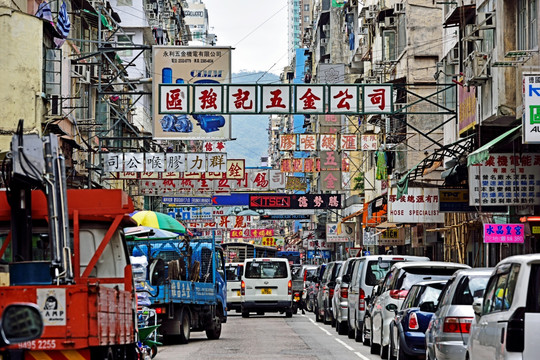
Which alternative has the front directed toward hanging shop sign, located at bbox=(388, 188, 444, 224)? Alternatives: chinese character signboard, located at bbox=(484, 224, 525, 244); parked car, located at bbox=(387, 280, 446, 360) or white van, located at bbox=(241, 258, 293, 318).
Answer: the parked car

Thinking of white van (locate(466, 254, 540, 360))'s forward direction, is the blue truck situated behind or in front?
in front

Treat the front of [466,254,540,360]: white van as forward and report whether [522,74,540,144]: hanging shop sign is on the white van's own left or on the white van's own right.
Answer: on the white van's own right

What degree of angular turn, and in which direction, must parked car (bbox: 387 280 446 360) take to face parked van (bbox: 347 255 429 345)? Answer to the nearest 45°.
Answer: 0° — it already faces it

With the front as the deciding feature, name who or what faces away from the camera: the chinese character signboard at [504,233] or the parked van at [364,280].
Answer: the parked van

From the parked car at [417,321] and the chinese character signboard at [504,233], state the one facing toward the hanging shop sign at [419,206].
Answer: the parked car

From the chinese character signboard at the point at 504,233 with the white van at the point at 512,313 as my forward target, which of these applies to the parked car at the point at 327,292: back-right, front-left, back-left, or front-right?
back-right

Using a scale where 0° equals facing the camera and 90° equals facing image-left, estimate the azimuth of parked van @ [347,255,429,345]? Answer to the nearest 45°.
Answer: approximately 180°

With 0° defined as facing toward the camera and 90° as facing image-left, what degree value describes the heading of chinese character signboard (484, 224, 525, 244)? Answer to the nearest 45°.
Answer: approximately 0°

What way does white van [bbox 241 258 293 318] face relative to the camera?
away from the camera

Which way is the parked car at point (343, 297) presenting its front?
away from the camera

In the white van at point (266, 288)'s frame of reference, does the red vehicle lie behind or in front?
behind

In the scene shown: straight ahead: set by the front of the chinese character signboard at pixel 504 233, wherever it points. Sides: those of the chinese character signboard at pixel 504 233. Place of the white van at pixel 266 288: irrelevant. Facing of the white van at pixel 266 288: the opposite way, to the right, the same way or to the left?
the opposite way

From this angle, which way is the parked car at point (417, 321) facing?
away from the camera

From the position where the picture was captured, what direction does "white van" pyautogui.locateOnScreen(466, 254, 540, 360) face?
facing away from the viewer and to the left of the viewer
